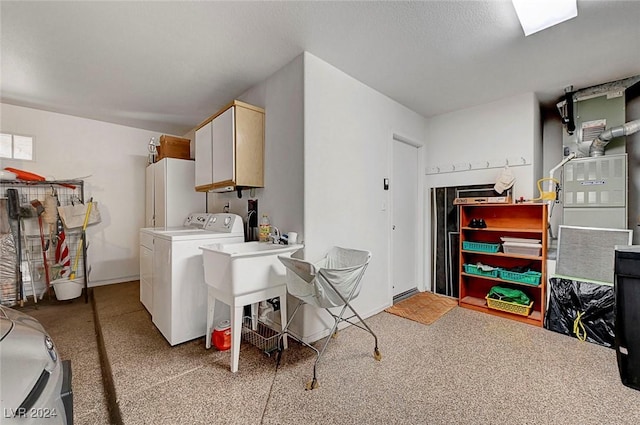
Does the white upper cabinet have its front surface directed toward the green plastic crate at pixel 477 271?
no

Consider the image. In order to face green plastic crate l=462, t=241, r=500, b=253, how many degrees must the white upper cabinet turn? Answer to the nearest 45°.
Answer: approximately 135° to its left

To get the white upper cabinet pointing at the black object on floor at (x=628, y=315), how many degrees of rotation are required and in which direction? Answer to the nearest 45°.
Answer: approximately 90° to its left

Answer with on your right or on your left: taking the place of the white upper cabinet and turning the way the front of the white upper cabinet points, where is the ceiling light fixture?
on your left

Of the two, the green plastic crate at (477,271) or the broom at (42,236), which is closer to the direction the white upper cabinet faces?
the broom

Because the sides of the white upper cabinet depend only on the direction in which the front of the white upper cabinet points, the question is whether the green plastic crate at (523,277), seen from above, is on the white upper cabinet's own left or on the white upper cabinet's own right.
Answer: on the white upper cabinet's own left

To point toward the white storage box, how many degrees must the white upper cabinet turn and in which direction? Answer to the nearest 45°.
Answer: approximately 135° to its left

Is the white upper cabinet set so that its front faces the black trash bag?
no

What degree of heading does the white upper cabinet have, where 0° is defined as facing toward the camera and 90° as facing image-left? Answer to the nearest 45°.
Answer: approximately 45°
